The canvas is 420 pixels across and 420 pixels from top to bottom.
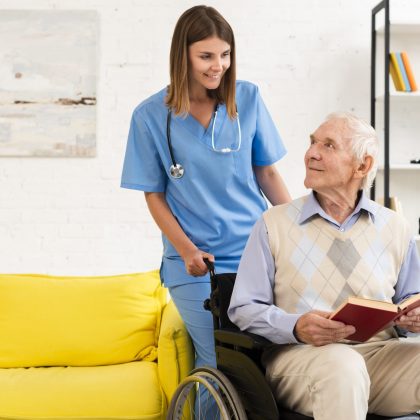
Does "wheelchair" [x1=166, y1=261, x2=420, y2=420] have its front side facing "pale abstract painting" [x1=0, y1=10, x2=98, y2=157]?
no

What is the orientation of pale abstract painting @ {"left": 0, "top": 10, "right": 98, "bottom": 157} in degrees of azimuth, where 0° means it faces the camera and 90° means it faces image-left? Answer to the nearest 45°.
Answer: approximately 0°

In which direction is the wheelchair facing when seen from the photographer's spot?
facing the viewer and to the right of the viewer

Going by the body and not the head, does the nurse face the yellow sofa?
no

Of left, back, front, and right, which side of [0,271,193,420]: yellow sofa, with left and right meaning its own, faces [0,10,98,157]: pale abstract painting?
back

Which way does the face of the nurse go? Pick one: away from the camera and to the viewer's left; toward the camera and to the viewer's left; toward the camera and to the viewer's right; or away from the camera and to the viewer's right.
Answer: toward the camera and to the viewer's right

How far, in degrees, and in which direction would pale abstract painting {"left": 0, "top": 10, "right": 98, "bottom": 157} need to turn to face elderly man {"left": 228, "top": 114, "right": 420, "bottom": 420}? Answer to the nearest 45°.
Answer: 0° — it already faces them

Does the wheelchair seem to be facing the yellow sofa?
no

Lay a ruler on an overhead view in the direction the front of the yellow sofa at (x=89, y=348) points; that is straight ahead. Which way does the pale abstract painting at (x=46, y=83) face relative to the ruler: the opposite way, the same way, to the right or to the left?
the same way

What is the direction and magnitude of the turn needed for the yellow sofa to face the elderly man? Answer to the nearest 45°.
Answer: approximately 45° to its left

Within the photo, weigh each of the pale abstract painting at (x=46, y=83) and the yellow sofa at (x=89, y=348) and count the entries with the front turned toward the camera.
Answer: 2

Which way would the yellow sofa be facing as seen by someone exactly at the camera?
facing the viewer

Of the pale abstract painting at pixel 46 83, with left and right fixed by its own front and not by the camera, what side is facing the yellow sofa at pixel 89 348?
front
